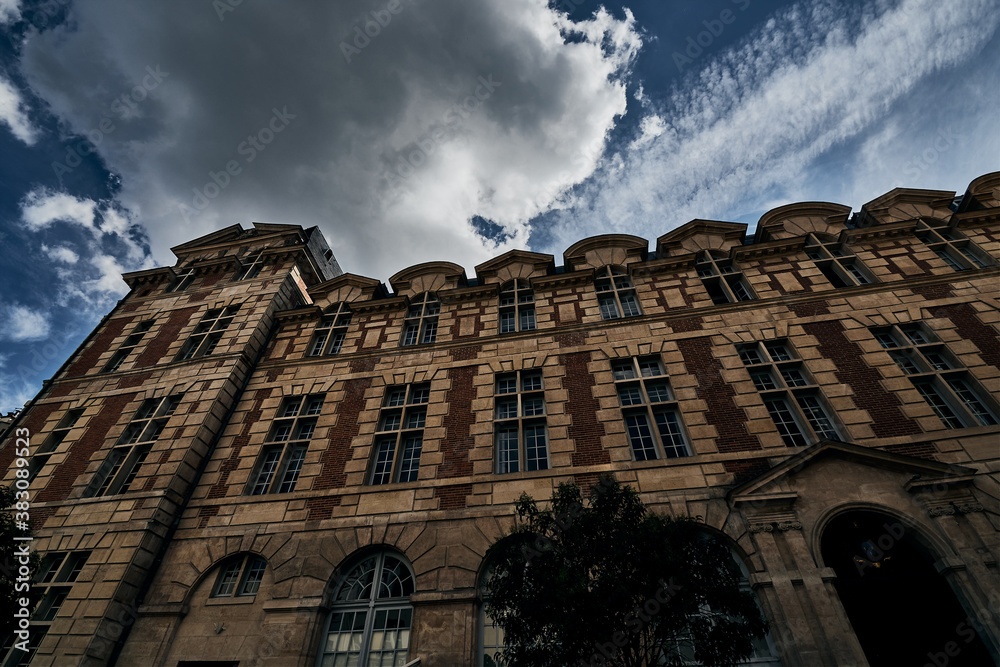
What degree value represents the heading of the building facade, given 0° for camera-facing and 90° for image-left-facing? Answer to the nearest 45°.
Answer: approximately 0°
